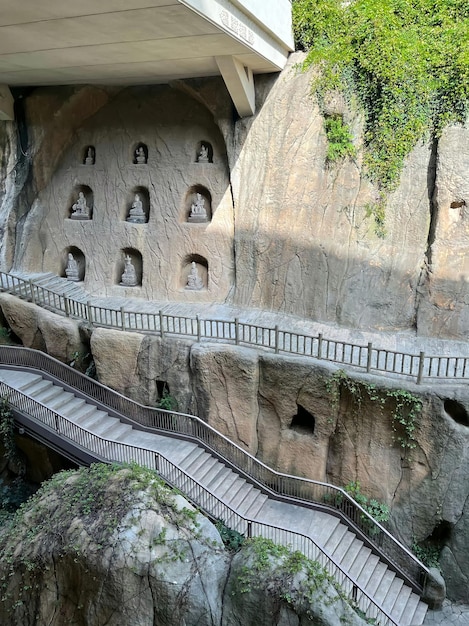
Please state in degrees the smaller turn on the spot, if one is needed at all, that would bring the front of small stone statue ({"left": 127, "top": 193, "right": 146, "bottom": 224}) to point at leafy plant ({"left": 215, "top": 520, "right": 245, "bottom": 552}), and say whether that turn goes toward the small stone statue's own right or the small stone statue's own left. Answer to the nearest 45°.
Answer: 0° — it already faces it

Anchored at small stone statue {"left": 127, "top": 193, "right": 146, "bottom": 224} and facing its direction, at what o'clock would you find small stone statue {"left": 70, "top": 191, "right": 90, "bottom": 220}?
small stone statue {"left": 70, "top": 191, "right": 90, "bottom": 220} is roughly at 4 o'clock from small stone statue {"left": 127, "top": 193, "right": 146, "bottom": 224}.

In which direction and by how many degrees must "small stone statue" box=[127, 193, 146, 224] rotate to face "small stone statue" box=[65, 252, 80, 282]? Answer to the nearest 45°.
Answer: approximately 90° to its right

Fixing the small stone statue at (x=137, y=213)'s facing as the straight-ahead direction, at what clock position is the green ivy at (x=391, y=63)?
The green ivy is roughly at 10 o'clock from the small stone statue.

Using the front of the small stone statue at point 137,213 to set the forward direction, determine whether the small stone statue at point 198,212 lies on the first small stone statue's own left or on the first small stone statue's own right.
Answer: on the first small stone statue's own left

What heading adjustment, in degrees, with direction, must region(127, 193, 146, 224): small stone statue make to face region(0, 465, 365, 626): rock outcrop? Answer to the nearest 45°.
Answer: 0° — it already faces it

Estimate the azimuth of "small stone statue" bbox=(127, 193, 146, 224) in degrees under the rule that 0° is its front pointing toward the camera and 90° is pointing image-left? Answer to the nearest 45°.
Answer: approximately 0°
